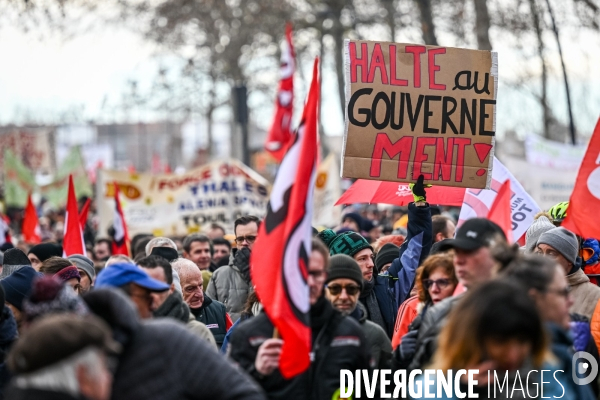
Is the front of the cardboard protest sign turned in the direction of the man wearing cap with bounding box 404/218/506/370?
yes

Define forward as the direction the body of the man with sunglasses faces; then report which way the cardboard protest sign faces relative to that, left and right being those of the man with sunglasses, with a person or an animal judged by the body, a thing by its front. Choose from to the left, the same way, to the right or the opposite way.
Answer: the same way

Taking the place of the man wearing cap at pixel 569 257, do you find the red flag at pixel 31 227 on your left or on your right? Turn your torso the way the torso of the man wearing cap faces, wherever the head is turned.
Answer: on your right

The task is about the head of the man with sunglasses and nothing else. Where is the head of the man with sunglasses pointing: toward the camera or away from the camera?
toward the camera

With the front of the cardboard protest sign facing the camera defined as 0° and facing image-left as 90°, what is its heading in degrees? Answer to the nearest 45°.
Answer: approximately 0°

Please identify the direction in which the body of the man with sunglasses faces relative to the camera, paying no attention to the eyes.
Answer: toward the camera

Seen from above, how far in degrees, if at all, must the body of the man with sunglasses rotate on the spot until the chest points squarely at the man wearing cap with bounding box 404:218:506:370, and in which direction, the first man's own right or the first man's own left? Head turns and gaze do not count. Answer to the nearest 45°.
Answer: approximately 45° to the first man's own left

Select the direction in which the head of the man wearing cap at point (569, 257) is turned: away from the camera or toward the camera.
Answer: toward the camera

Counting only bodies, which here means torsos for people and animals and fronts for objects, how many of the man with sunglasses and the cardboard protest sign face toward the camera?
2

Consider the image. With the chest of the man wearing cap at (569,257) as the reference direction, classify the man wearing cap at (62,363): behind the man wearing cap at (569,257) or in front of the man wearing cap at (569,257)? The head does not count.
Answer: in front

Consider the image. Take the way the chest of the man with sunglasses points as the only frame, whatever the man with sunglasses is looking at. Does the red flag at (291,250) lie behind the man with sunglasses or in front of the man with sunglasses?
in front

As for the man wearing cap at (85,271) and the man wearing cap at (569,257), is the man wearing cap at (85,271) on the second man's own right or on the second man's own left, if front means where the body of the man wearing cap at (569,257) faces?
on the second man's own right

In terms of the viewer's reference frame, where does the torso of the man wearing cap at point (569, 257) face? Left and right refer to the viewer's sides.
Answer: facing the viewer and to the left of the viewer

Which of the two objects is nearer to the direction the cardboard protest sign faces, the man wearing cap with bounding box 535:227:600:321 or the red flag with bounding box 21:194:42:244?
the man wearing cap
